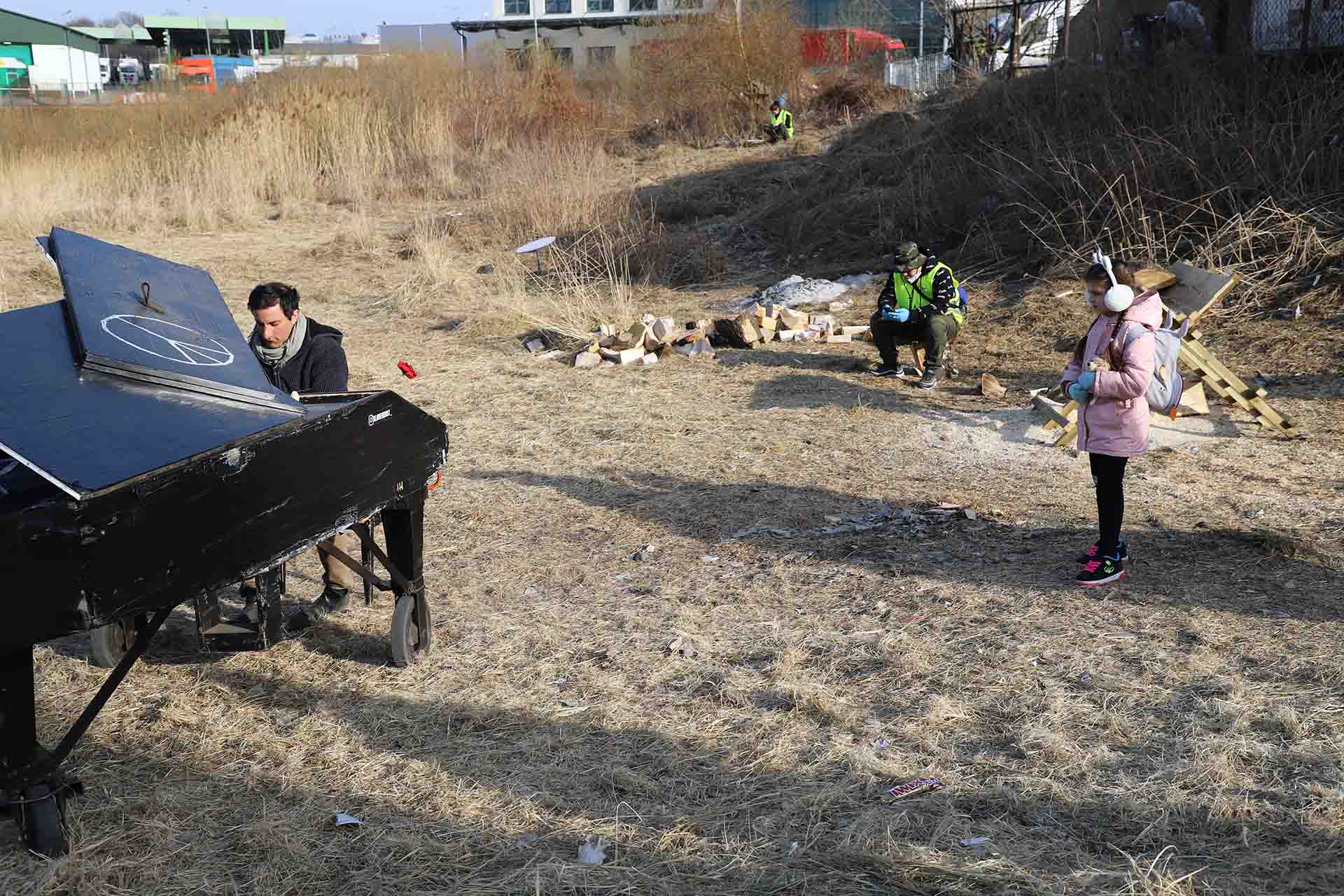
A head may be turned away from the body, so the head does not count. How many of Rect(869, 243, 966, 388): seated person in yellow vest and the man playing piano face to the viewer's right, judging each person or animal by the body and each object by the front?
0

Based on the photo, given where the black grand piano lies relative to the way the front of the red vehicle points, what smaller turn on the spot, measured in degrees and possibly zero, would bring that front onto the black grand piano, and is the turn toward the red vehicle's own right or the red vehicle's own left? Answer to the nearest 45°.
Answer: approximately 90° to the red vehicle's own right

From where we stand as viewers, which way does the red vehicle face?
facing to the right of the viewer

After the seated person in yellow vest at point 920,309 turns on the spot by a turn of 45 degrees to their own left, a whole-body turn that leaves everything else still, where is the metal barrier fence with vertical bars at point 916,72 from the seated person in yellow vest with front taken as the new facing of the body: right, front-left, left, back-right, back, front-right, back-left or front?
back

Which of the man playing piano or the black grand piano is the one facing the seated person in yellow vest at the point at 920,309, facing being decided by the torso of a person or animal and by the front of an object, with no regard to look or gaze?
the black grand piano

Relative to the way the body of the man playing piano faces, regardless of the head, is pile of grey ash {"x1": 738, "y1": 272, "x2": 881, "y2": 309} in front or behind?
behind

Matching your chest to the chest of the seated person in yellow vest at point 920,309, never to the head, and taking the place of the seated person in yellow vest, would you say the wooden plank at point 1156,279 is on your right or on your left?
on your left

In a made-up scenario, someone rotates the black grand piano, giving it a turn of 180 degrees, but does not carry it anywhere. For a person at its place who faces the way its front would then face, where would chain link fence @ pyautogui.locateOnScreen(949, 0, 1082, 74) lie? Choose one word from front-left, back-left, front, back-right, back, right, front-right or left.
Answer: back

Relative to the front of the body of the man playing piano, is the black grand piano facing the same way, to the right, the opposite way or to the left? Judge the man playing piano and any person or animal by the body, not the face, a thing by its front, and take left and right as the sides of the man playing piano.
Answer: the opposite way

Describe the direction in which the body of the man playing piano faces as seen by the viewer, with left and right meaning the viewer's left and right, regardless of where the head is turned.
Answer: facing the viewer and to the left of the viewer

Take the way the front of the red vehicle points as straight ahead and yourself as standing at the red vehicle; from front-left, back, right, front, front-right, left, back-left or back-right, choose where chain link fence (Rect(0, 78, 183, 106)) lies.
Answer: back

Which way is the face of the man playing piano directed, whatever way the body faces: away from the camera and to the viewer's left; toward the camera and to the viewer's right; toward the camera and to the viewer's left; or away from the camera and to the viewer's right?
toward the camera and to the viewer's left

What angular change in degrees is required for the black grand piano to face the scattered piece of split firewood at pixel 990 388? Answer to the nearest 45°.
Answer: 0° — it already faces it

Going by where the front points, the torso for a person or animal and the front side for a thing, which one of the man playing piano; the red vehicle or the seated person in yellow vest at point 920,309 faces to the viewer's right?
the red vehicle
